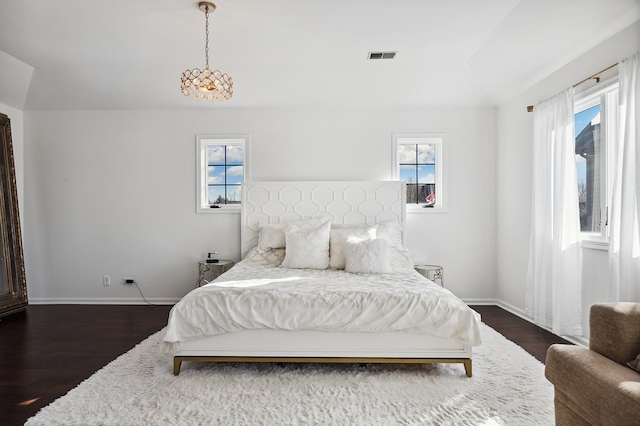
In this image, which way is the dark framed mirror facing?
to the viewer's right

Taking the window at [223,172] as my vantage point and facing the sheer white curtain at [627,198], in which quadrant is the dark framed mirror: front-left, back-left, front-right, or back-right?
back-right

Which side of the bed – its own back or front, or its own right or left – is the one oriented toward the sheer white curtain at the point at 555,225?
left

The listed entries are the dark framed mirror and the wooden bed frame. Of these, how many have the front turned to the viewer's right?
1

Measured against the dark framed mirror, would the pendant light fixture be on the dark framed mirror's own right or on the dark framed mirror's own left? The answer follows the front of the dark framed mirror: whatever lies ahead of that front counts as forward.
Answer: on the dark framed mirror's own right

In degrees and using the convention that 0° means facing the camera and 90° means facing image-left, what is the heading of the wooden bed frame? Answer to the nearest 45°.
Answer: approximately 0°

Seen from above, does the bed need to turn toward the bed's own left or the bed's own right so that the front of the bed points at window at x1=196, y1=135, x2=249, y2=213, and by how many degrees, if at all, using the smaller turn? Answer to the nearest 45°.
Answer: approximately 135° to the bed's own right
